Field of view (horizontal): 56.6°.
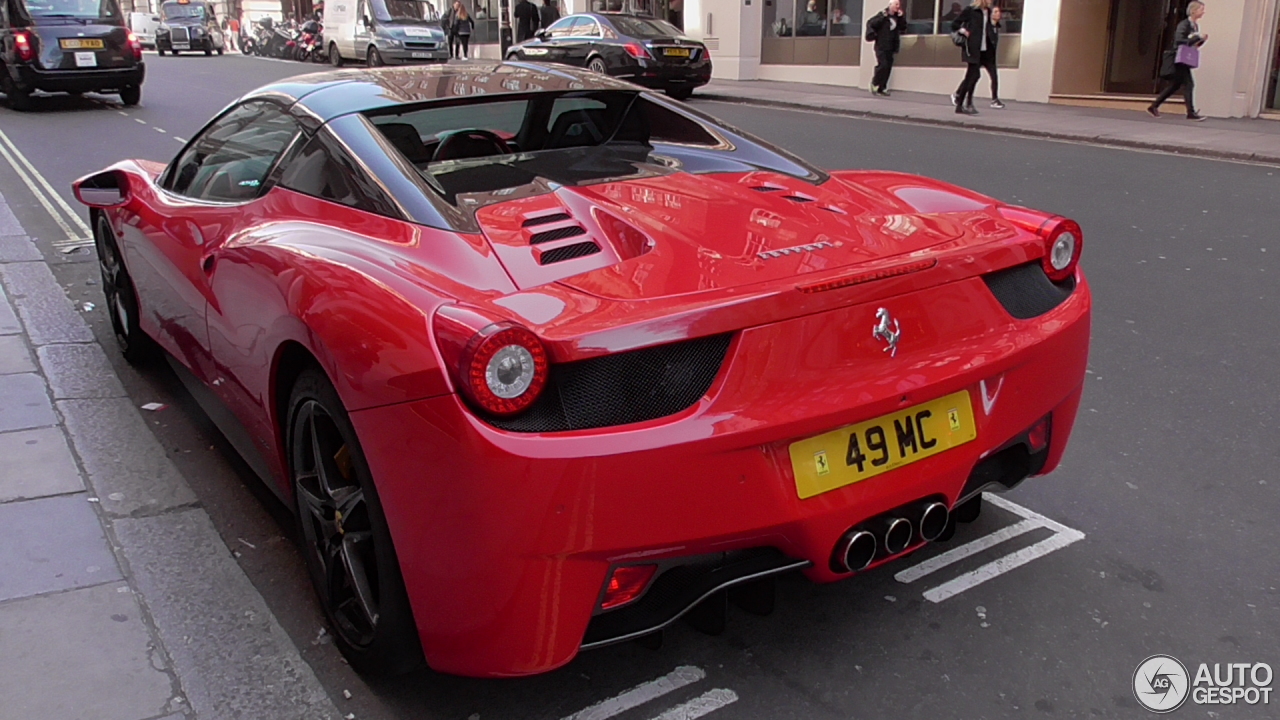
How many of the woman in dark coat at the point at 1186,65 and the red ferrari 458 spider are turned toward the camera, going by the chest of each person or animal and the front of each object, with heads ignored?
0

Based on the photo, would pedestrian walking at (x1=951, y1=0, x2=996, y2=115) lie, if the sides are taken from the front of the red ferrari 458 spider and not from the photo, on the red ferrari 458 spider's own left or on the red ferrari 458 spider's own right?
on the red ferrari 458 spider's own right

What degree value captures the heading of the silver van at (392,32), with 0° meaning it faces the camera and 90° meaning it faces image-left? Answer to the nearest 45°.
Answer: approximately 315°

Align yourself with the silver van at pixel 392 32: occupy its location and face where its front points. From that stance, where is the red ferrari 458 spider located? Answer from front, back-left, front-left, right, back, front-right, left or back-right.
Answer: front-right

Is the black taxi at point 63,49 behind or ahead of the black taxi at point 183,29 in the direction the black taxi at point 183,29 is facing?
ahead

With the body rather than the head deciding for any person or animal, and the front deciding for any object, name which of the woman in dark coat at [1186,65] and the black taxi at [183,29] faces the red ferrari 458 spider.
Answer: the black taxi

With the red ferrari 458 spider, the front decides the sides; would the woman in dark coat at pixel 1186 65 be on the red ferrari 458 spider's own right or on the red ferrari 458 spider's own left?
on the red ferrari 458 spider's own right

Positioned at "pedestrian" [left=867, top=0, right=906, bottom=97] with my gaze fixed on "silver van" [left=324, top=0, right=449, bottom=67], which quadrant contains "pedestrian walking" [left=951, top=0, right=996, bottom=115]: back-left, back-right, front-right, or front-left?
back-left

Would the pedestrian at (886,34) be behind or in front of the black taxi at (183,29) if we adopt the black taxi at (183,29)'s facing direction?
in front

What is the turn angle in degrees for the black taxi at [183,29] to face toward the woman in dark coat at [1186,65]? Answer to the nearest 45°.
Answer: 0° — it already faces them
